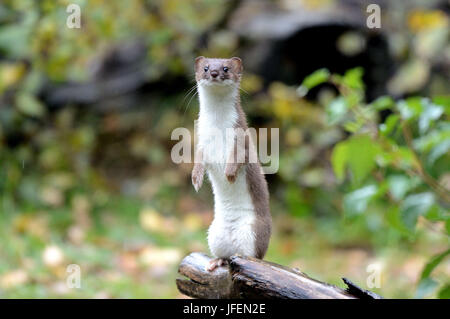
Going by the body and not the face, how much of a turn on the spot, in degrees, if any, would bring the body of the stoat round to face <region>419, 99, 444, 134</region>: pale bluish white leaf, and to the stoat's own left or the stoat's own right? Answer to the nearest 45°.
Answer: approximately 135° to the stoat's own left

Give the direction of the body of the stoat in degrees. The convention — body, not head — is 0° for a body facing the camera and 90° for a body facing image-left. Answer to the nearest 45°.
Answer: approximately 45°

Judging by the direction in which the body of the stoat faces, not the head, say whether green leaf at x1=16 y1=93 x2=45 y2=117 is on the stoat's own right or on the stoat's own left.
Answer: on the stoat's own right
